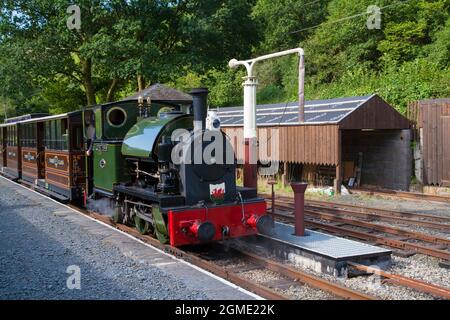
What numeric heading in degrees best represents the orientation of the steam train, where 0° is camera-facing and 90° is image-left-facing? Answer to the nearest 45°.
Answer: approximately 315°

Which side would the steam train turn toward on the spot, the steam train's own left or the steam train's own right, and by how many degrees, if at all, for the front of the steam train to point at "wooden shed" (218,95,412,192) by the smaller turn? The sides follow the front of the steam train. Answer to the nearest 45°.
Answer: approximately 90° to the steam train's own left

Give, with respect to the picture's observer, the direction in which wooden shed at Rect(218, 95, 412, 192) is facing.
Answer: facing the viewer and to the right of the viewer

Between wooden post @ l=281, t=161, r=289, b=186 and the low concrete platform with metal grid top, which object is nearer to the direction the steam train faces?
the low concrete platform with metal grid top

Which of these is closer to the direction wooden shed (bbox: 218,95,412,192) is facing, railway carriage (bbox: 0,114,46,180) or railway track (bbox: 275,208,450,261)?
the railway track

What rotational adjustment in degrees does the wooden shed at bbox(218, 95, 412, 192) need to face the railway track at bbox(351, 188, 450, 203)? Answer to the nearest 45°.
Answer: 0° — it already faces it

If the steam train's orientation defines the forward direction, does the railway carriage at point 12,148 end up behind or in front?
behind

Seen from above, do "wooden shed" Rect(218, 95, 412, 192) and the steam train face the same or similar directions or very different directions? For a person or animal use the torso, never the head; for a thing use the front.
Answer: same or similar directions

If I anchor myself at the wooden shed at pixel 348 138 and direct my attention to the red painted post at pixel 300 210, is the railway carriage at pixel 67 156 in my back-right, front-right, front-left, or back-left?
front-right

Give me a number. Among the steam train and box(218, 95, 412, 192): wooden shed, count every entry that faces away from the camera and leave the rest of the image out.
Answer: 0

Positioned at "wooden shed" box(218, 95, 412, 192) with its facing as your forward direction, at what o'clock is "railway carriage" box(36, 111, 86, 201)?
The railway carriage is roughly at 3 o'clock from the wooden shed.

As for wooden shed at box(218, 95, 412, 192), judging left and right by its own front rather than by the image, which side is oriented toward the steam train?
right

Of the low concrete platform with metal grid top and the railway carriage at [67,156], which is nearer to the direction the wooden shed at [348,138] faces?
the low concrete platform with metal grid top

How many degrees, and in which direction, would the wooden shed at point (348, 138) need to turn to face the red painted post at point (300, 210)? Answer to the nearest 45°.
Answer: approximately 45° to its right

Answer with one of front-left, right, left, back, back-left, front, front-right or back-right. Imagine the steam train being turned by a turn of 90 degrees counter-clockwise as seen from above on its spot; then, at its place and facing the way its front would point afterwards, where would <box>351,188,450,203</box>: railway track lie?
front

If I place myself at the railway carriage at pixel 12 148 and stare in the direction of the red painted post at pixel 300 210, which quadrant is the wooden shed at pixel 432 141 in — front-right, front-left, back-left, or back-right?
front-left
